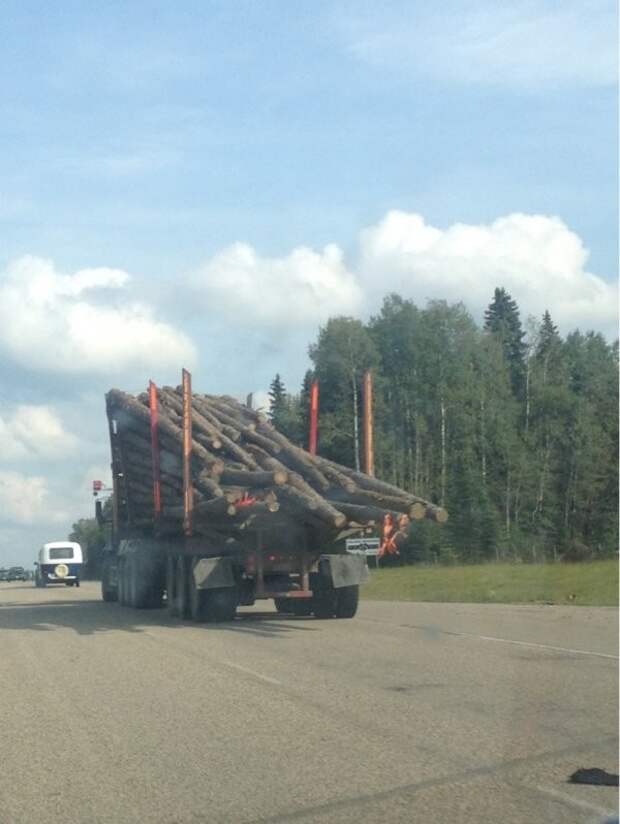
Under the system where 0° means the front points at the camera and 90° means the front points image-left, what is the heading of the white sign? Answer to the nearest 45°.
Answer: approximately 0°

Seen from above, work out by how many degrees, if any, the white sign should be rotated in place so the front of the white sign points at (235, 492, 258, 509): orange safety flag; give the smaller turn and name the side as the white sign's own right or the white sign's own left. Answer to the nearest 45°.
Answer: approximately 45° to the white sign's own right

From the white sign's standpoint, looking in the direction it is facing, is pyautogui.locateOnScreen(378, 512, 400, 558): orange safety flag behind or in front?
in front
